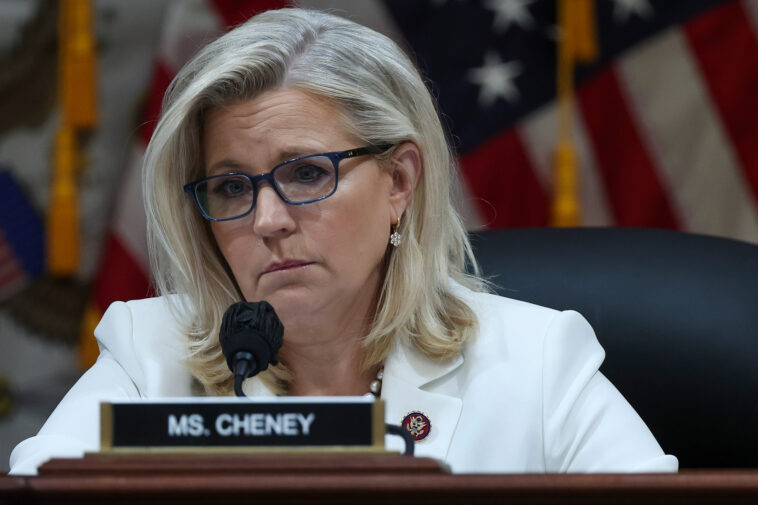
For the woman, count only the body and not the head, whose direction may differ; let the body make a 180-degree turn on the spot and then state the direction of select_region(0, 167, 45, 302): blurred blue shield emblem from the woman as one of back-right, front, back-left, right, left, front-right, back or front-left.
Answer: front-left

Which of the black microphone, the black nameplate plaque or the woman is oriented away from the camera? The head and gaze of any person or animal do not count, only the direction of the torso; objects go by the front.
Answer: the black microphone

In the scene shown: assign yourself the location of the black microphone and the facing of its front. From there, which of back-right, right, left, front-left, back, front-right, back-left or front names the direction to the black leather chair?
front-right

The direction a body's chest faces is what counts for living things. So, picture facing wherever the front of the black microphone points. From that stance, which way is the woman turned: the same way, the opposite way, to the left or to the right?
the opposite way

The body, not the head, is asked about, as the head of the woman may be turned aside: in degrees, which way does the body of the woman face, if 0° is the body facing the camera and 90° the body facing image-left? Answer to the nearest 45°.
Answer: approximately 0°

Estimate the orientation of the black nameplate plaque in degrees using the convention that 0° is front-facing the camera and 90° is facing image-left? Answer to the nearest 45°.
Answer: approximately 0°

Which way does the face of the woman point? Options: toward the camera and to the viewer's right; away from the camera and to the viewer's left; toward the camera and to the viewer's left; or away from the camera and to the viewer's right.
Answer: toward the camera and to the viewer's left

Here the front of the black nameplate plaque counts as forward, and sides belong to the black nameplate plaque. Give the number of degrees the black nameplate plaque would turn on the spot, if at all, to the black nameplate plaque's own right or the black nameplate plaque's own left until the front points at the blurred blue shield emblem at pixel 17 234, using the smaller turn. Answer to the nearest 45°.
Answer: approximately 180°

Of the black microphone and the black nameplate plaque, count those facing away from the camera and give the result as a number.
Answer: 1

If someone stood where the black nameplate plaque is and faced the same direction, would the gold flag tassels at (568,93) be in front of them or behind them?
behind

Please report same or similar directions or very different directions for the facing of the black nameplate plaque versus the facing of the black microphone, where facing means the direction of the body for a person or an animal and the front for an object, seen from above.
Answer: very different directions

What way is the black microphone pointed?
away from the camera
